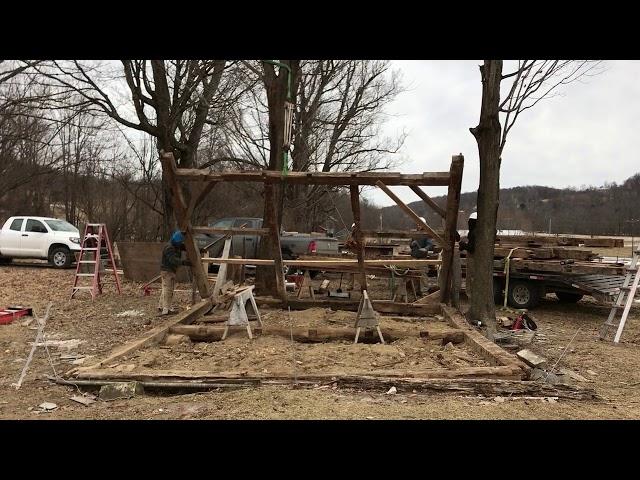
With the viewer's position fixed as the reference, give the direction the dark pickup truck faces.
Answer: facing away from the viewer and to the left of the viewer

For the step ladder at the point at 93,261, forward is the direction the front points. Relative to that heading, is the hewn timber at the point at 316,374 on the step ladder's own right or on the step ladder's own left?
on the step ladder's own left

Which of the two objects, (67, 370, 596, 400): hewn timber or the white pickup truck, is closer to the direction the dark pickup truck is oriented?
the white pickup truck

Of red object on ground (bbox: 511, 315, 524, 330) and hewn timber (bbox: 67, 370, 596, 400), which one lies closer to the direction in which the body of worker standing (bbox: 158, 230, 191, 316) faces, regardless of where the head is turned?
the red object on ground

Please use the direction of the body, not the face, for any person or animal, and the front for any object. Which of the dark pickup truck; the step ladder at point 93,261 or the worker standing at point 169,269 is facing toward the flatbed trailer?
the worker standing

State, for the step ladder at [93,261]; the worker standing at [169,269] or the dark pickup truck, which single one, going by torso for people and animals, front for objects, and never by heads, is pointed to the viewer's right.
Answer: the worker standing

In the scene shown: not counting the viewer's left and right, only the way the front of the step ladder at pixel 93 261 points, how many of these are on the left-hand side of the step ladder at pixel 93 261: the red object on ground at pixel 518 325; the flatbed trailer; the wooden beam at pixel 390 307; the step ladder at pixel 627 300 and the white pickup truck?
4

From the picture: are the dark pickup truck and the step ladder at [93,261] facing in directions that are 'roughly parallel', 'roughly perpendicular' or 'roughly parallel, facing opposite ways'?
roughly perpendicular

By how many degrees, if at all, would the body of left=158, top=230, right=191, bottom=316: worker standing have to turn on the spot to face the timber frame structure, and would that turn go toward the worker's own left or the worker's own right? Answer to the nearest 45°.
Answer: approximately 45° to the worker's own right

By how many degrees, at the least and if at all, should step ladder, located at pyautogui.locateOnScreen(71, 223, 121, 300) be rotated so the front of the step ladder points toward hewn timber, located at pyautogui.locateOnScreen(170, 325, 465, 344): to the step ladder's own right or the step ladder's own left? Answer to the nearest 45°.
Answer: approximately 90° to the step ladder's own left

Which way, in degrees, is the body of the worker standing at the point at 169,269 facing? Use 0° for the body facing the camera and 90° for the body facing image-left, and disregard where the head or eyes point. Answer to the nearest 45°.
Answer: approximately 270°

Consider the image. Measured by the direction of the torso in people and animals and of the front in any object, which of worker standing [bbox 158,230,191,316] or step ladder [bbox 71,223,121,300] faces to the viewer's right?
the worker standing

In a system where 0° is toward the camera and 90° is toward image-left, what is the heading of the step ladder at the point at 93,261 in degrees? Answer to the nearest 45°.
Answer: approximately 45°
